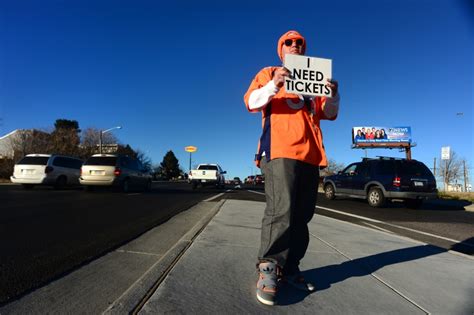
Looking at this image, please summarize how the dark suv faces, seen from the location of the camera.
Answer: facing away from the viewer and to the left of the viewer

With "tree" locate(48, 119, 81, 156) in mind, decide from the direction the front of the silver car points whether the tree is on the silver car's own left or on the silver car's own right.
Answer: on the silver car's own left

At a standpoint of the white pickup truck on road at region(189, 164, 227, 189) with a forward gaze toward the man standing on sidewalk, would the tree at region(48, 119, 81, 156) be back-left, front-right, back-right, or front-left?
back-right

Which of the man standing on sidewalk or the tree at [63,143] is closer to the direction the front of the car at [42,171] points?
the tree

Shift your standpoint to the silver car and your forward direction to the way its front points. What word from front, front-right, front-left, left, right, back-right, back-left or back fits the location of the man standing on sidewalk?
back-right
